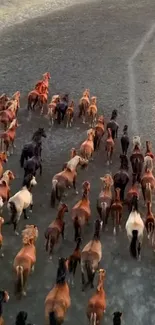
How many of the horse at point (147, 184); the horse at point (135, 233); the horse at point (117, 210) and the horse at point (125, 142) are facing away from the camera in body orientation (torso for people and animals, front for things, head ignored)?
4

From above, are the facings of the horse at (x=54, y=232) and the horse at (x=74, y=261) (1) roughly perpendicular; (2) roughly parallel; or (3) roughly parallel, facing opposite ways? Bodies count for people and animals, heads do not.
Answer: roughly parallel

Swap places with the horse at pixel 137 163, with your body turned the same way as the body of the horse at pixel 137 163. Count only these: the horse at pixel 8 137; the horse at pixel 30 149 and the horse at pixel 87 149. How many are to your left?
3

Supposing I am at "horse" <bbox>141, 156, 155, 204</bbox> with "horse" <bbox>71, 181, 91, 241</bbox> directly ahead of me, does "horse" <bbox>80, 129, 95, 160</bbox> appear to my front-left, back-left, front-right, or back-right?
front-right

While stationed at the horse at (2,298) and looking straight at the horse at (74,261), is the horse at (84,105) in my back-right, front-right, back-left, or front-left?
front-left

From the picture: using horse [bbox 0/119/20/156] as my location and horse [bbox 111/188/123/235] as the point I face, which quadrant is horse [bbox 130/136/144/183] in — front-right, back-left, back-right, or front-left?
front-left

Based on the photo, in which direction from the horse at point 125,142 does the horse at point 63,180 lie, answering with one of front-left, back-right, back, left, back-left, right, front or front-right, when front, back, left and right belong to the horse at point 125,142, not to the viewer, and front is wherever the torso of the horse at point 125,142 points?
back-left

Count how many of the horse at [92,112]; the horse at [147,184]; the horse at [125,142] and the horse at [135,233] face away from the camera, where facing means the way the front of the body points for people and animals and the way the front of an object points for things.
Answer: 4

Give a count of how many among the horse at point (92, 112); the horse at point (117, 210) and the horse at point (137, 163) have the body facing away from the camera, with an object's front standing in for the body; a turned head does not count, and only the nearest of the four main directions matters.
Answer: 3

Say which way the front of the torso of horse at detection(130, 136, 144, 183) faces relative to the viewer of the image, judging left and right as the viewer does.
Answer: facing away from the viewer

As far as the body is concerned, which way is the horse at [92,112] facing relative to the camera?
away from the camera

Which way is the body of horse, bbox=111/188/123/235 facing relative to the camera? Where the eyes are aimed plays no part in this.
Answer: away from the camera

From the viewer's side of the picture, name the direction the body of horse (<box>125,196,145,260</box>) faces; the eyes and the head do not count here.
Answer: away from the camera
